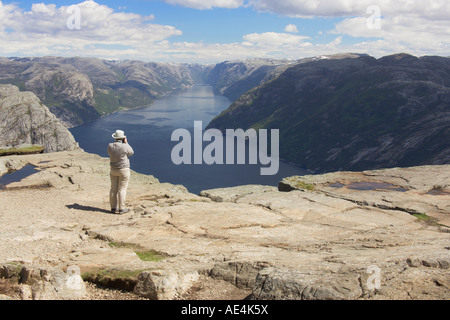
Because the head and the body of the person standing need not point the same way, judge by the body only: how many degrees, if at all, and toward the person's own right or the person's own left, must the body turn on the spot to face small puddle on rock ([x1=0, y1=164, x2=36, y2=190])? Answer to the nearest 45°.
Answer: approximately 90° to the person's own left

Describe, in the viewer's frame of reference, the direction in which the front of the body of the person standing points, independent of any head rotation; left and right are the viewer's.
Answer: facing away from the viewer and to the right of the viewer

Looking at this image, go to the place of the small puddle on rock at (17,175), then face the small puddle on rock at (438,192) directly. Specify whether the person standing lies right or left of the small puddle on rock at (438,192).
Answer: right

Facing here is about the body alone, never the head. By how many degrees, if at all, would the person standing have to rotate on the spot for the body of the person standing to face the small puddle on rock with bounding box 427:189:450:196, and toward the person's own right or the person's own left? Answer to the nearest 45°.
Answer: approximately 45° to the person's own right
